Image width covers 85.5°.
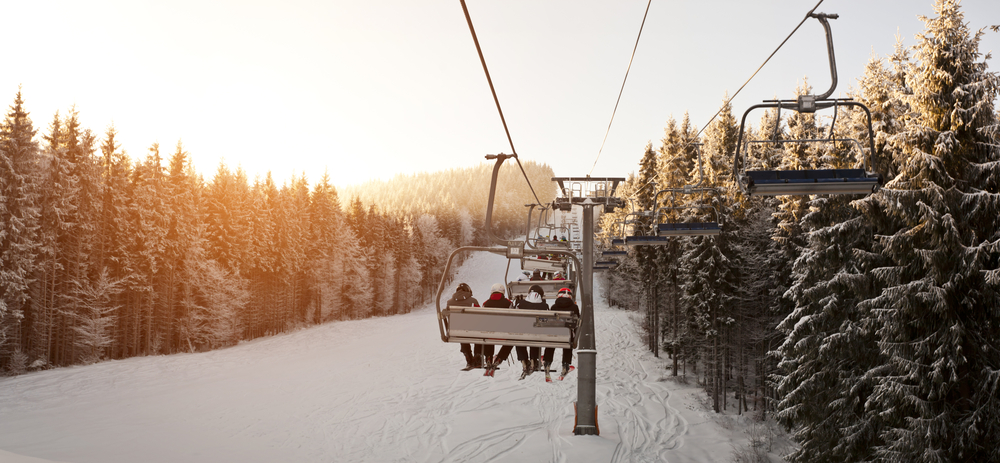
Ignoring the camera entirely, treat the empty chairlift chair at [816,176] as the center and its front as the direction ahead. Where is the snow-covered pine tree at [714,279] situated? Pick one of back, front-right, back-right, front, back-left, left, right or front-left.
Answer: back

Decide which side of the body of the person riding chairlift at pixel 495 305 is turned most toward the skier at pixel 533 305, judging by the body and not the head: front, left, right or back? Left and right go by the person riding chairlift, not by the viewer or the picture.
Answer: right

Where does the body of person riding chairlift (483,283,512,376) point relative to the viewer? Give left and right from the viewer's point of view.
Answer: facing away from the viewer

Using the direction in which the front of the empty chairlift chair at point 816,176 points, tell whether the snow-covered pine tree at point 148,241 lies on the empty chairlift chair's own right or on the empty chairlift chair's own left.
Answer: on the empty chairlift chair's own right

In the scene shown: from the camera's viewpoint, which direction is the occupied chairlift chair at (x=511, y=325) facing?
away from the camera

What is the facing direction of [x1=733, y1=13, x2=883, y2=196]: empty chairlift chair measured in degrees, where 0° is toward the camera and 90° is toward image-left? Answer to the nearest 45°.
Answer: approximately 0°

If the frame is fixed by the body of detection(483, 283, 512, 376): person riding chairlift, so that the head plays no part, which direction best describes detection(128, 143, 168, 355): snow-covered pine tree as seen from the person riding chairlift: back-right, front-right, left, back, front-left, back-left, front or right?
front-left

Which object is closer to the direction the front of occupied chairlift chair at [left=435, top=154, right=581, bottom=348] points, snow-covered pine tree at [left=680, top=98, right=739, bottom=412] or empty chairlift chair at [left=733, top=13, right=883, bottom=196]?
the snow-covered pine tree

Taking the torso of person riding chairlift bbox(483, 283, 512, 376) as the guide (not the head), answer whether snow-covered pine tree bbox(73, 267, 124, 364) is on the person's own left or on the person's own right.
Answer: on the person's own left

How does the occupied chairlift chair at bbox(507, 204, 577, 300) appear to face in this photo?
away from the camera

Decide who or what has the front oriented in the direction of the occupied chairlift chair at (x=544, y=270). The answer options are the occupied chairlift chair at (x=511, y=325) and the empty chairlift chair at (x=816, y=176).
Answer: the occupied chairlift chair at (x=511, y=325)

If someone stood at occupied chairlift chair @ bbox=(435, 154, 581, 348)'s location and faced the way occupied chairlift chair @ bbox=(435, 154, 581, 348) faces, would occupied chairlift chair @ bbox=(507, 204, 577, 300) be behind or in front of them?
in front

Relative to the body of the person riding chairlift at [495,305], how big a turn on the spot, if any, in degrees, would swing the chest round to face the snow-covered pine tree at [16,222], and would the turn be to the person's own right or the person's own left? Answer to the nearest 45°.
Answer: approximately 45° to the person's own left
